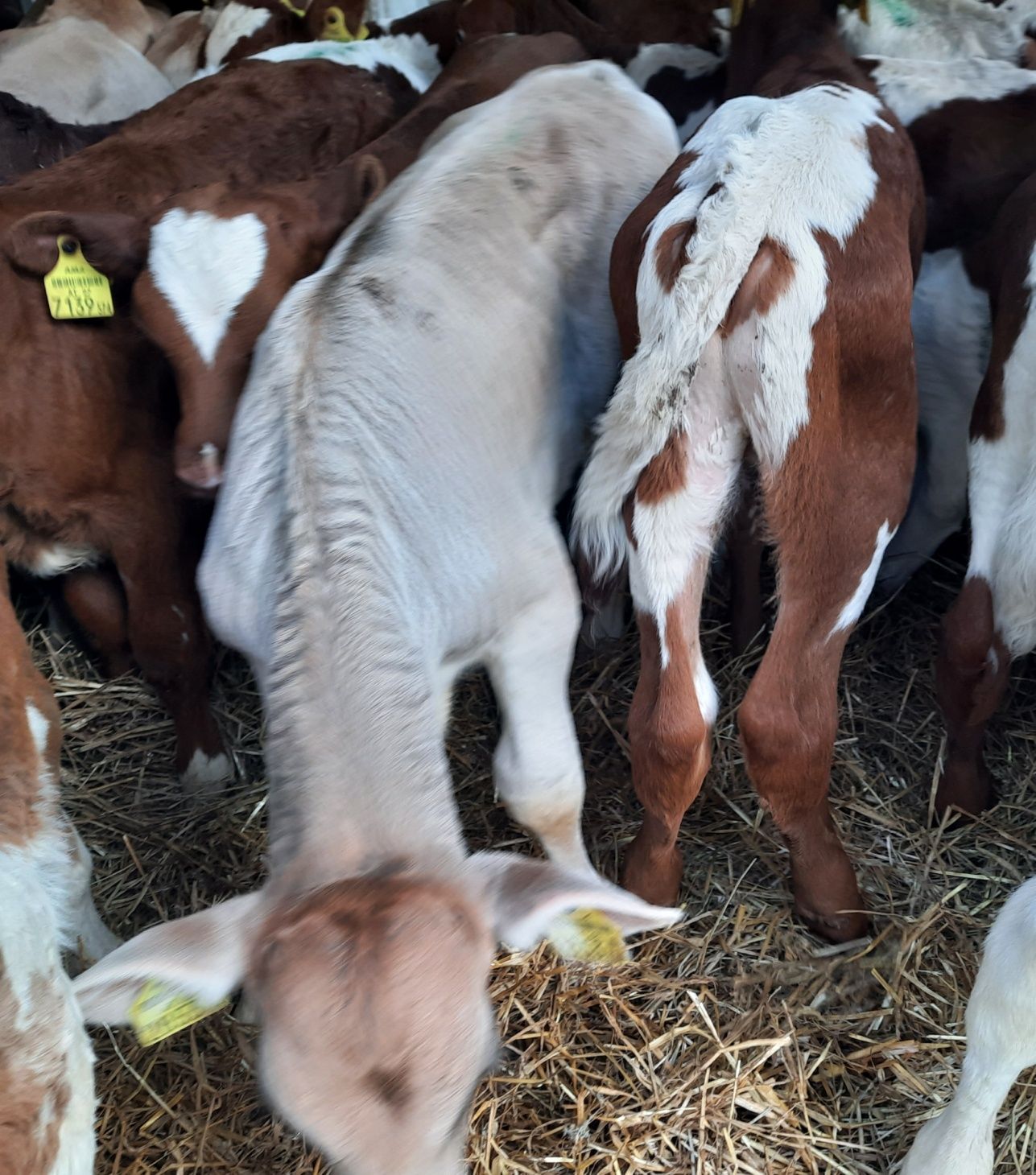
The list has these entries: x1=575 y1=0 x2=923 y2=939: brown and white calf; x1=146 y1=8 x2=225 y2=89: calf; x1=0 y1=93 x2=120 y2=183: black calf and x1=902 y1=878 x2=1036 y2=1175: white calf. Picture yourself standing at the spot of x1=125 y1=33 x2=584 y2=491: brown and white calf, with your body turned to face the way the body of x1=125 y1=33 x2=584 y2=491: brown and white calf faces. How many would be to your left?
2

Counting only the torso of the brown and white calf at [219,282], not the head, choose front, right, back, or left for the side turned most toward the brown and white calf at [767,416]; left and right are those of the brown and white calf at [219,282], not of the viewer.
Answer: left

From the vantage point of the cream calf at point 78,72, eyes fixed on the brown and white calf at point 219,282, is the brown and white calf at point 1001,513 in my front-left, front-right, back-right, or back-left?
front-left

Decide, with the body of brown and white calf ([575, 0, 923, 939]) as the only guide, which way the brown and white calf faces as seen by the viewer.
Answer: away from the camera

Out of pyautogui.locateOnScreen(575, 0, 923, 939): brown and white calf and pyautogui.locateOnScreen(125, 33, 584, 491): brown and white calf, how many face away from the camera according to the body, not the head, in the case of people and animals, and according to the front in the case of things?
1

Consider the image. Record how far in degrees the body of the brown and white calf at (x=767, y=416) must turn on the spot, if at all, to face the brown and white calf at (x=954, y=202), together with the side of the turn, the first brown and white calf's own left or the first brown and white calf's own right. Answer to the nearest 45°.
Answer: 0° — it already faces it

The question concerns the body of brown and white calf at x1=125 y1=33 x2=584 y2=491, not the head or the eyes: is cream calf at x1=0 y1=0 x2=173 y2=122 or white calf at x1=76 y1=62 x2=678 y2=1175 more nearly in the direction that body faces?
the white calf

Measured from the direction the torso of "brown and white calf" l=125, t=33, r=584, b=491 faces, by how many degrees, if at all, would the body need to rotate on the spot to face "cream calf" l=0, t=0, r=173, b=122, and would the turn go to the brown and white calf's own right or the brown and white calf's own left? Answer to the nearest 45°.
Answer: approximately 135° to the brown and white calf's own right

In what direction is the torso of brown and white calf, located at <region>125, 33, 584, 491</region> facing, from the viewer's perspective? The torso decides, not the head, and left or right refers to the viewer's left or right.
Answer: facing the viewer and to the left of the viewer

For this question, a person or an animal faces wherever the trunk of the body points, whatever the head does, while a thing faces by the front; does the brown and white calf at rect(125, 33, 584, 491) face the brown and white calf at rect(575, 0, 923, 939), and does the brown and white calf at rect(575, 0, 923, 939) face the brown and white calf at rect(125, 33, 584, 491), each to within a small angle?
no

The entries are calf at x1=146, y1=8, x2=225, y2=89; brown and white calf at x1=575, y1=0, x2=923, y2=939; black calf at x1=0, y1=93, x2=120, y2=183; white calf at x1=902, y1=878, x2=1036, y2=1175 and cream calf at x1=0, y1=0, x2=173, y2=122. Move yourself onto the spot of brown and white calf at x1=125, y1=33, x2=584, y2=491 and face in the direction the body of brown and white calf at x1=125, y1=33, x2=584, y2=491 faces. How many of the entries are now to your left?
2
